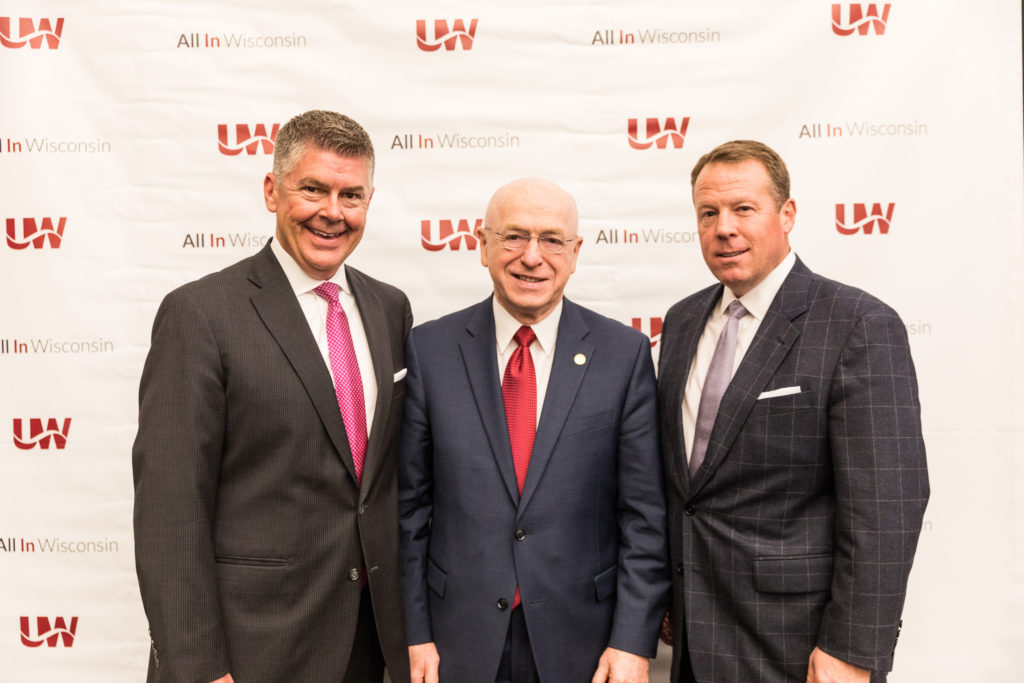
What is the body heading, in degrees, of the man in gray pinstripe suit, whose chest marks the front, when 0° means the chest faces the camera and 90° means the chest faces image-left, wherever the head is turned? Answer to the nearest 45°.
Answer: approximately 315°
